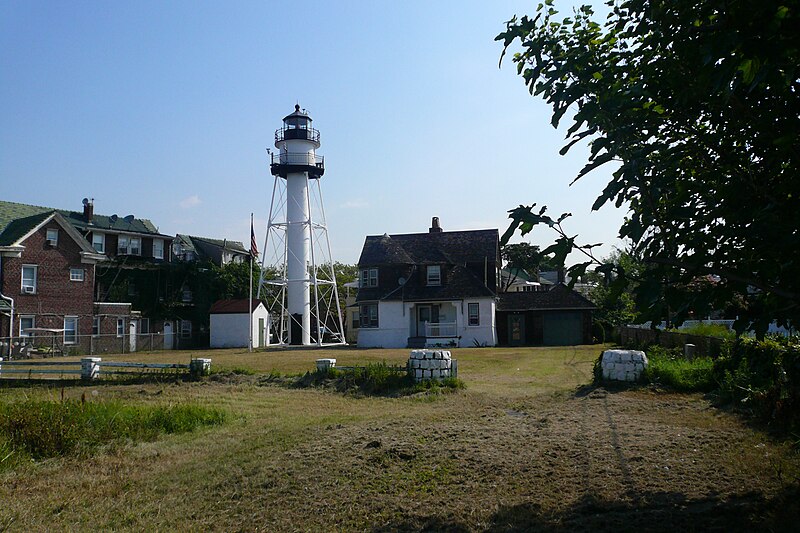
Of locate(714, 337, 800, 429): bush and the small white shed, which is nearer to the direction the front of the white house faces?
the bush

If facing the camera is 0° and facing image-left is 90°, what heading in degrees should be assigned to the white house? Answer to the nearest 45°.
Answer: approximately 0°

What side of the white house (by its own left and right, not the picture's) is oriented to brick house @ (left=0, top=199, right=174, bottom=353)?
right

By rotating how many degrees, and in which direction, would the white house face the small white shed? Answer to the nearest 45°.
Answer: approximately 90° to its right

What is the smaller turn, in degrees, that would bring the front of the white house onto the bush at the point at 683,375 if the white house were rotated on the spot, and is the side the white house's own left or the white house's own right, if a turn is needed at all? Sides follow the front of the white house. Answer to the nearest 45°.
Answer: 0° — it already faces it

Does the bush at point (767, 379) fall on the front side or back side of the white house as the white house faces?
on the front side

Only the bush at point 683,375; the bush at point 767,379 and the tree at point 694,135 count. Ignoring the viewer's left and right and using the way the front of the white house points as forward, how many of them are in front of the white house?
3

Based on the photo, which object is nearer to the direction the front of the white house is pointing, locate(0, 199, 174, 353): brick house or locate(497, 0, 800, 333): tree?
the tree
